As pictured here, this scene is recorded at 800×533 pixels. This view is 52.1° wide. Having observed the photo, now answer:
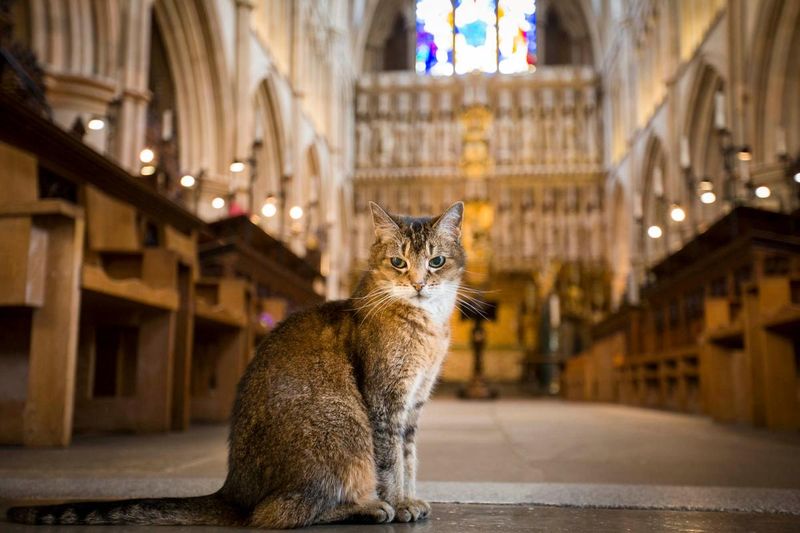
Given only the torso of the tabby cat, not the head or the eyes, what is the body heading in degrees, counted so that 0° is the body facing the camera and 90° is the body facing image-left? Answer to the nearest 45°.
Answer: approximately 270°

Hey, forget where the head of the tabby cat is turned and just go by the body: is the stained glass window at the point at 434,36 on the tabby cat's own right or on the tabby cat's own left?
on the tabby cat's own left

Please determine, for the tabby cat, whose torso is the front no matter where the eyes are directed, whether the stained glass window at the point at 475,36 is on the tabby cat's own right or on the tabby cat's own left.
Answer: on the tabby cat's own left

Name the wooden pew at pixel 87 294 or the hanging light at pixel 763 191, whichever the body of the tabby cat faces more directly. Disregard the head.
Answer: the hanging light

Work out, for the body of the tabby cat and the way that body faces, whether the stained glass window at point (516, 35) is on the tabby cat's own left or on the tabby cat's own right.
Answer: on the tabby cat's own left

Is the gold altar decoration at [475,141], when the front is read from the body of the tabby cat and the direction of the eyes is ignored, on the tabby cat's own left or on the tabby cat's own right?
on the tabby cat's own left

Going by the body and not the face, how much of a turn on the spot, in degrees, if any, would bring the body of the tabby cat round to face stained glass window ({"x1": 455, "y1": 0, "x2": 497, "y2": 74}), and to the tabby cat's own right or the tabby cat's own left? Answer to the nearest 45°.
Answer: approximately 90° to the tabby cat's own left

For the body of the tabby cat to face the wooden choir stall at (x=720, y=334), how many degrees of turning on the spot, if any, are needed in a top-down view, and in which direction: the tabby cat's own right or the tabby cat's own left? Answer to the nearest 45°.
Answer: approximately 45° to the tabby cat's own left
